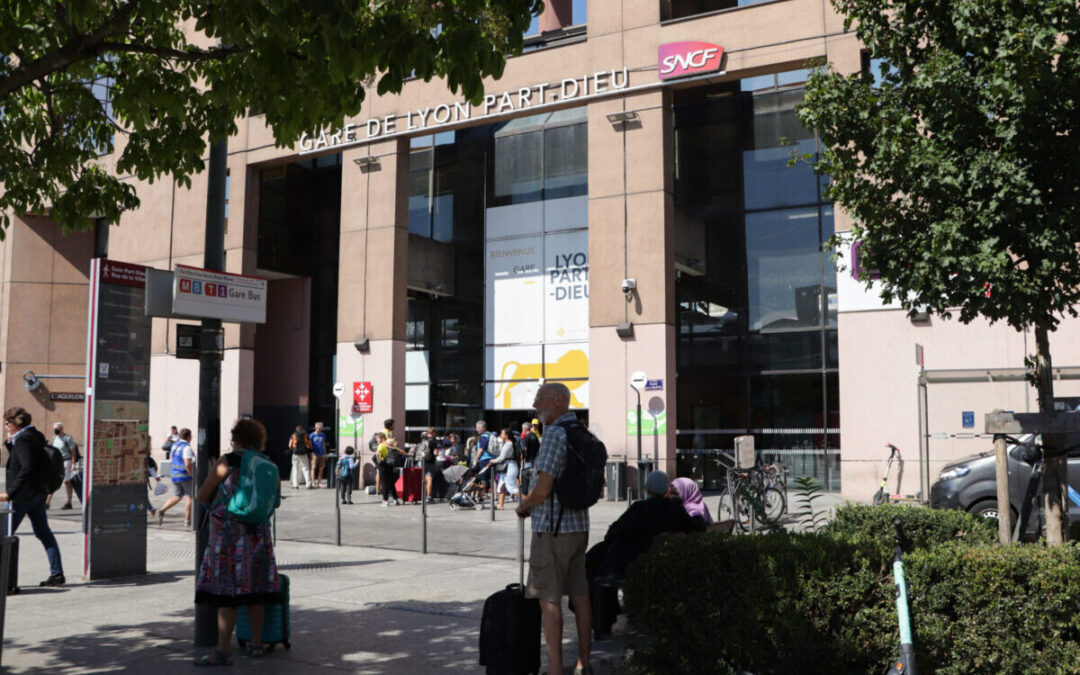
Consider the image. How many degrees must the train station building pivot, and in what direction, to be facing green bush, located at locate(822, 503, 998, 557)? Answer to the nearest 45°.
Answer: approximately 45° to its left

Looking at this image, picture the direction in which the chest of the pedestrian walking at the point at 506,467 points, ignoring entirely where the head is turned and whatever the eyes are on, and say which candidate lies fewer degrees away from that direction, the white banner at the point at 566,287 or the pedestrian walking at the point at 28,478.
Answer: the pedestrian walking

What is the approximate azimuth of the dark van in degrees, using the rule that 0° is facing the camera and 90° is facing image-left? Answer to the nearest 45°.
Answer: approximately 45°

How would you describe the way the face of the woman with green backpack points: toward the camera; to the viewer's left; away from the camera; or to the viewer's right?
away from the camera

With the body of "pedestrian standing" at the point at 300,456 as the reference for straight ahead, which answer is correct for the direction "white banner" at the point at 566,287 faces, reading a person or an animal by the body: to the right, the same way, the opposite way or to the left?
the opposite way

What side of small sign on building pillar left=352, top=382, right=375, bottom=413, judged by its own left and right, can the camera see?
front

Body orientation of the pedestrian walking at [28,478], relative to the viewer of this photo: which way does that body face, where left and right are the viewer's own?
facing to the left of the viewer

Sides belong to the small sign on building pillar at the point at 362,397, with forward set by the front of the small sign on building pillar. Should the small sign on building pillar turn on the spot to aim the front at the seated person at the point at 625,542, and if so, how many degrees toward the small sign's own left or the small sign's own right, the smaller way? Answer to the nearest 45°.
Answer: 0° — it already faces them
